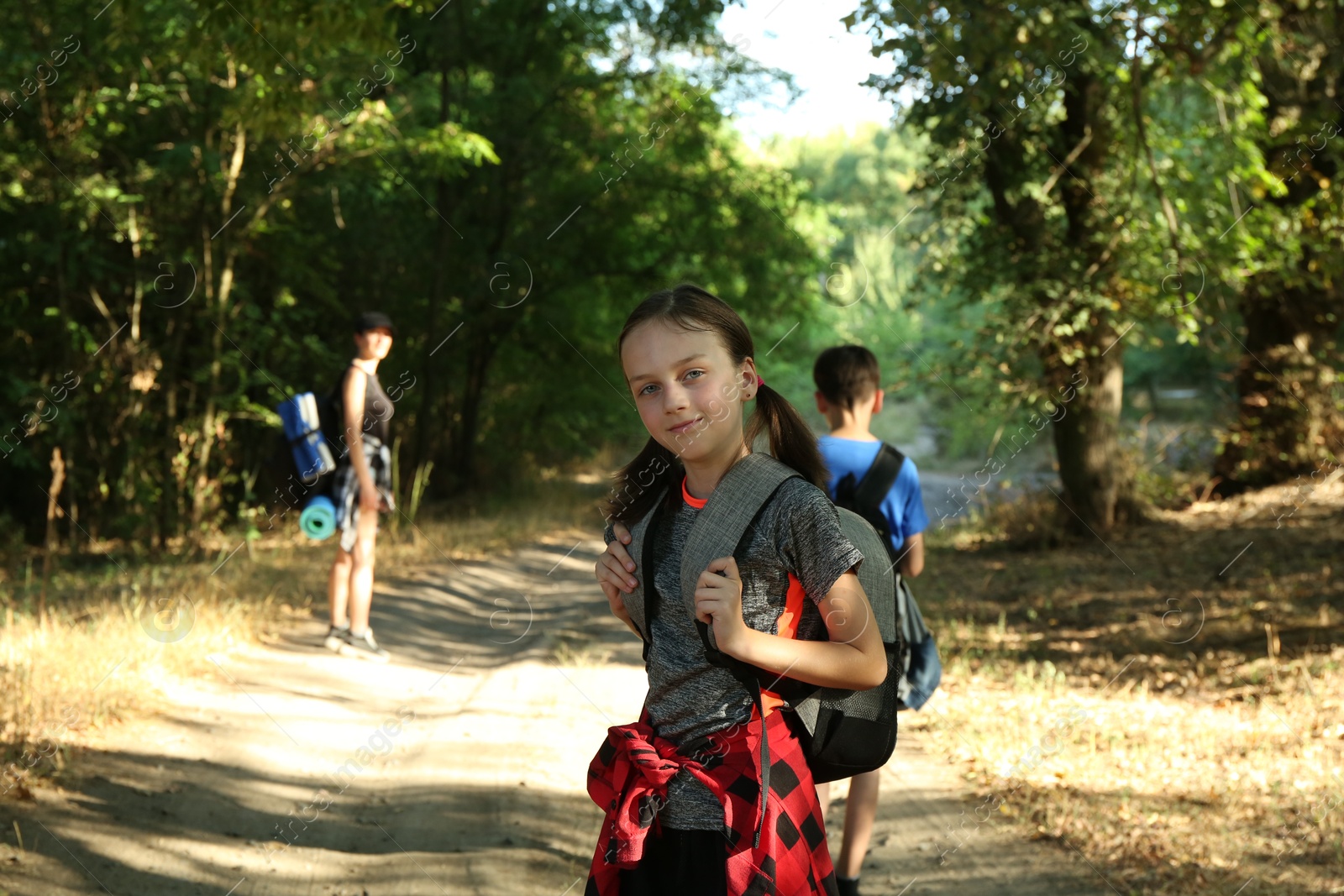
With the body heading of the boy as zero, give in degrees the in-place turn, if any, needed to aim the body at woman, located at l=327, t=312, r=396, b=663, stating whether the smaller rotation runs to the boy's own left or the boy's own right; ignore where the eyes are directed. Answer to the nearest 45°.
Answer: approximately 45° to the boy's own left

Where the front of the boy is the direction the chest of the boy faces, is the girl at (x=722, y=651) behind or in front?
behind

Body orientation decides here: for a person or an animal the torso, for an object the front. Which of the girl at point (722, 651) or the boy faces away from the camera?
the boy

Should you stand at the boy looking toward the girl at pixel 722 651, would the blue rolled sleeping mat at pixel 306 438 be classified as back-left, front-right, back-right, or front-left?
back-right

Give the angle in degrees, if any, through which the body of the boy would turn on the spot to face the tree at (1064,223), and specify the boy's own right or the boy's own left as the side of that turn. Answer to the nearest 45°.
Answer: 0° — they already face it

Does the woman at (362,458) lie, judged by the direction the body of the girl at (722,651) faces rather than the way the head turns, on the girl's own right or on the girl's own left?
on the girl's own right

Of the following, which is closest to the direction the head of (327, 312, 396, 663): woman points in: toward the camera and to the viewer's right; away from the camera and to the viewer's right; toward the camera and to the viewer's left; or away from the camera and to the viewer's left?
toward the camera and to the viewer's right

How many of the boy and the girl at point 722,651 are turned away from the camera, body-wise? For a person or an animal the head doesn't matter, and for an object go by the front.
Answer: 1

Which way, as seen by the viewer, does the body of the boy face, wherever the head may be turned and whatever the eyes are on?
away from the camera

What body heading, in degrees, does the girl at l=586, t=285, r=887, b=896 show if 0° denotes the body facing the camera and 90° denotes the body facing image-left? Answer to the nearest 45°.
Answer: approximately 45°

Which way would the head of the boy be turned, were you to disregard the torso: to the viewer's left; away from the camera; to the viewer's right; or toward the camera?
away from the camera
